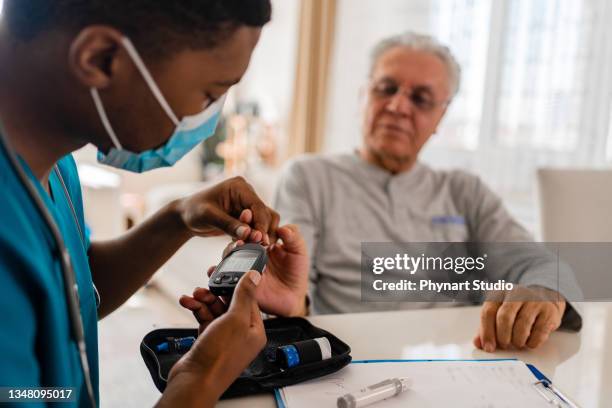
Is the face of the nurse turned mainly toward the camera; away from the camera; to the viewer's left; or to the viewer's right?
to the viewer's right

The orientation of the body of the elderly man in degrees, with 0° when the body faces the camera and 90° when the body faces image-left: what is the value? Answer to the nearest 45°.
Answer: approximately 0°

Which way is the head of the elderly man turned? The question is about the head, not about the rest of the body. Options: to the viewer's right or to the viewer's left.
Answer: to the viewer's left

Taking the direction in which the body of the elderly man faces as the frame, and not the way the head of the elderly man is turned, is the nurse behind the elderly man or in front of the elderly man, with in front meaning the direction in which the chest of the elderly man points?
in front

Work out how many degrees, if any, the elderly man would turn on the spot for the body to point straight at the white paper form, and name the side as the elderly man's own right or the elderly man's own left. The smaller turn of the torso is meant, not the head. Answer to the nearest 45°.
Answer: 0° — they already face it

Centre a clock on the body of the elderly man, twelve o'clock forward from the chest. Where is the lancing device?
The lancing device is roughly at 12 o'clock from the elderly man.

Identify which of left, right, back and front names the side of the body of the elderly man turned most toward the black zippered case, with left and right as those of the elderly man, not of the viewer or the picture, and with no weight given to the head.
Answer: front

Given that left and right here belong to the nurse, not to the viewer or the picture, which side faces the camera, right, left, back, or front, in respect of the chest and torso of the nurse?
right
